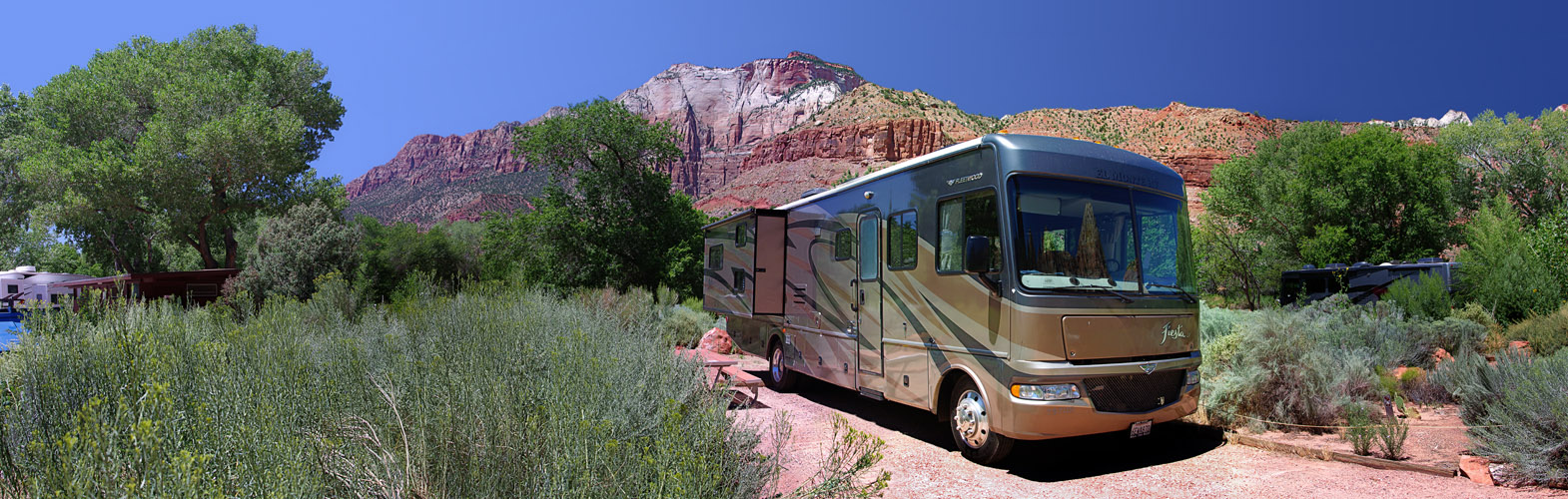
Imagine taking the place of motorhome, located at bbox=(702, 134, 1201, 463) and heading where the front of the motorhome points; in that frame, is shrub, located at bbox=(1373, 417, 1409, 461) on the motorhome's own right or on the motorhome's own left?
on the motorhome's own left

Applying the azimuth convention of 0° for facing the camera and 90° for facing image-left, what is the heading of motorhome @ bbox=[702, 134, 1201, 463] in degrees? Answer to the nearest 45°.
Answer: approximately 315°

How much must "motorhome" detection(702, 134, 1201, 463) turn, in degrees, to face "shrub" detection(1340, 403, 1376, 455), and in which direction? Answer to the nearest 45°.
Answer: approximately 45° to its left

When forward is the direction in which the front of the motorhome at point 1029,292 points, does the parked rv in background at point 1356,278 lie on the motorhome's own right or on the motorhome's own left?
on the motorhome's own left

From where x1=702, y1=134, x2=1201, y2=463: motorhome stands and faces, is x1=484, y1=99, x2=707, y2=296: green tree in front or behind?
behind

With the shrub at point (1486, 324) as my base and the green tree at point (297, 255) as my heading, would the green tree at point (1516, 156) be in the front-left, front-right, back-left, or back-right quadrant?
back-right

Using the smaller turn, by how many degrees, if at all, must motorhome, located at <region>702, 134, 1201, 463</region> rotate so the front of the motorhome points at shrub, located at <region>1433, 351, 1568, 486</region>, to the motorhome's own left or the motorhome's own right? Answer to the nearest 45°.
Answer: approximately 45° to the motorhome's own left

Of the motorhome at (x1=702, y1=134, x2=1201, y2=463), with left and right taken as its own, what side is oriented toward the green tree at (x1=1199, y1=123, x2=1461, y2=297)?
left

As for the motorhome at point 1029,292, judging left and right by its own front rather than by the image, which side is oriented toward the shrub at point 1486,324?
left
